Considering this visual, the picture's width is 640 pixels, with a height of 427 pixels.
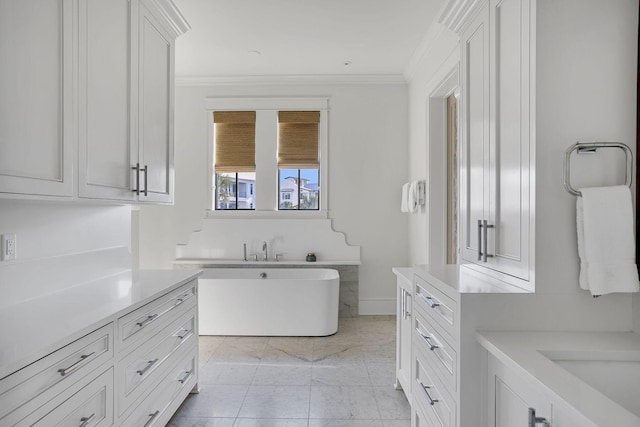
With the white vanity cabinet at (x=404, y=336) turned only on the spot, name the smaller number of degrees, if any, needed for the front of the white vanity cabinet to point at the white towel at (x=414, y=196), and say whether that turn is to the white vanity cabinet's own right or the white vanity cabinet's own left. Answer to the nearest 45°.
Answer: approximately 90° to the white vanity cabinet's own right

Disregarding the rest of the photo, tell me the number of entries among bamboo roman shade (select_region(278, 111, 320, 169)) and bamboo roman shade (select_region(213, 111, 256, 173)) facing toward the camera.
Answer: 2

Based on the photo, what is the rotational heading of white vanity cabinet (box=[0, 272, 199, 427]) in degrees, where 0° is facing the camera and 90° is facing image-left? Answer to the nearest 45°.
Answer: approximately 315°

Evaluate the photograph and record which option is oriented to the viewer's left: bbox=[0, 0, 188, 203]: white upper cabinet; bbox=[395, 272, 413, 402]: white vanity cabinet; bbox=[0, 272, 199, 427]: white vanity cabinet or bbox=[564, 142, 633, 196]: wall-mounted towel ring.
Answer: bbox=[395, 272, 413, 402]: white vanity cabinet

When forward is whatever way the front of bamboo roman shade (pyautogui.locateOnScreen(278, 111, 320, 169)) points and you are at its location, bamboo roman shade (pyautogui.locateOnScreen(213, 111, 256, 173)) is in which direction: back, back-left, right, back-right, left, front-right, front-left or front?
right

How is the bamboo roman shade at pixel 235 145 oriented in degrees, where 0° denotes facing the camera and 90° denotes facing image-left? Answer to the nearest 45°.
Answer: approximately 0°

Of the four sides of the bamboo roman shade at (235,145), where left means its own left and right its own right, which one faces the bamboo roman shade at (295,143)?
left

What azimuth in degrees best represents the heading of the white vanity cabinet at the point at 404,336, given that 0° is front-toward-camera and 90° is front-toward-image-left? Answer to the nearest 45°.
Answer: approximately 90°

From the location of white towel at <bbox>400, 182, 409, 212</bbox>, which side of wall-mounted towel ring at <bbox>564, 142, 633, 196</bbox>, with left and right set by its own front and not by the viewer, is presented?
back

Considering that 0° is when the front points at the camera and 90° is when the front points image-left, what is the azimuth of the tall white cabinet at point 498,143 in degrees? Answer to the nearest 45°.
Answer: approximately 45°

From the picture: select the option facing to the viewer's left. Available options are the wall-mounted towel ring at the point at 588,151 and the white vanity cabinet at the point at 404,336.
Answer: the white vanity cabinet
